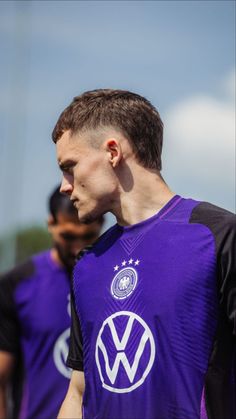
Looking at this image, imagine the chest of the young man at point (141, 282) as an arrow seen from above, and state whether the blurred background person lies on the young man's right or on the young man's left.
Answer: on the young man's right

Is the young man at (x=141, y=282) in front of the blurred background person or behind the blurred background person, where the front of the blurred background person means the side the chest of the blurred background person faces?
in front

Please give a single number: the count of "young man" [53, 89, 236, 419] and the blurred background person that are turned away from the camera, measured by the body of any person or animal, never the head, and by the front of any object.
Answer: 0

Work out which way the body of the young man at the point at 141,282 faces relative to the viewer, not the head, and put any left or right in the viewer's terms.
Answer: facing the viewer and to the left of the viewer

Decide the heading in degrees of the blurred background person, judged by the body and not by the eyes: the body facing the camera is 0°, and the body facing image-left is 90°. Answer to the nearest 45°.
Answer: approximately 315°

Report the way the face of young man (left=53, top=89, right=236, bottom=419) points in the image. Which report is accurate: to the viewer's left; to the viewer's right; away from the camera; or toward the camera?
to the viewer's left
